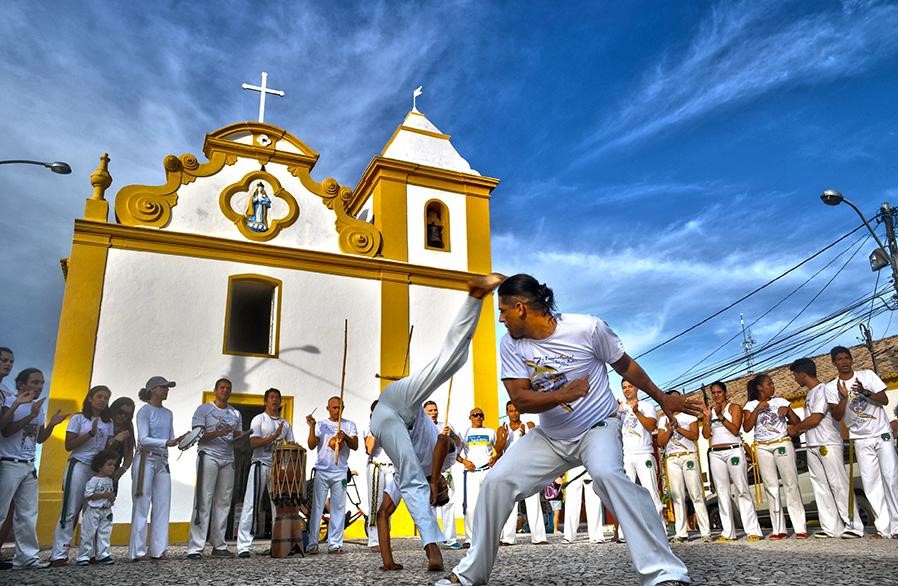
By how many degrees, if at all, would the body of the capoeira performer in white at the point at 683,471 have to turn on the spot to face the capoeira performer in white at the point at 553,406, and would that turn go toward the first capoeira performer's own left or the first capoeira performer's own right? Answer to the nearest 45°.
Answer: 0° — they already face them

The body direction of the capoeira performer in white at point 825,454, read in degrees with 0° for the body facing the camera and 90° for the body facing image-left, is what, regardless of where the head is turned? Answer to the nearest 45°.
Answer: approximately 90°

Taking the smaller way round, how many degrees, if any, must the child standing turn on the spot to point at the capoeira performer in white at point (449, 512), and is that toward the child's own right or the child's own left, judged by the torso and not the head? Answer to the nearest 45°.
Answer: approximately 45° to the child's own left

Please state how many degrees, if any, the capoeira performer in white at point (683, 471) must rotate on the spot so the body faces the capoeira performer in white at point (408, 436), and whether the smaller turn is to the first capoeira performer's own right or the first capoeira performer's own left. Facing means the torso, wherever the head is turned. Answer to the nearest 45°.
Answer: approximately 45° to the first capoeira performer's own right

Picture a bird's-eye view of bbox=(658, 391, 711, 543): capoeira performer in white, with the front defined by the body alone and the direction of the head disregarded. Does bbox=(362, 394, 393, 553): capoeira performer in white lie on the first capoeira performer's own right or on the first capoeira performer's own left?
on the first capoeira performer's own right

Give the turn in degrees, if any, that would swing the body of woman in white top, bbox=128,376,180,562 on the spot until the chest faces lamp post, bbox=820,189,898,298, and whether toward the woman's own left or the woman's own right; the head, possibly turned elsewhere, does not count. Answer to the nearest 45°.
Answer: approximately 45° to the woman's own left

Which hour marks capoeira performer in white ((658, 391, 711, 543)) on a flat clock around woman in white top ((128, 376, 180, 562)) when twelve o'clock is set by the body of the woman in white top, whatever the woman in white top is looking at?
The capoeira performer in white is roughly at 11 o'clock from the woman in white top.

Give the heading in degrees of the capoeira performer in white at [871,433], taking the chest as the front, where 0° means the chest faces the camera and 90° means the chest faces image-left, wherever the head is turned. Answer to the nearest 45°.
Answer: approximately 45°

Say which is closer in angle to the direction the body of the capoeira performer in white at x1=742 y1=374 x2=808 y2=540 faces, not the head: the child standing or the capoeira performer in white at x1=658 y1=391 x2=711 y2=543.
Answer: the child standing

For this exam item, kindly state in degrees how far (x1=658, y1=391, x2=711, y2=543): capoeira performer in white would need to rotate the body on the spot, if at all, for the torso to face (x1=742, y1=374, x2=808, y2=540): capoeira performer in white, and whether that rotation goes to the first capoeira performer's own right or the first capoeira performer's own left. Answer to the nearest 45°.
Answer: approximately 90° to the first capoeira performer's own left
